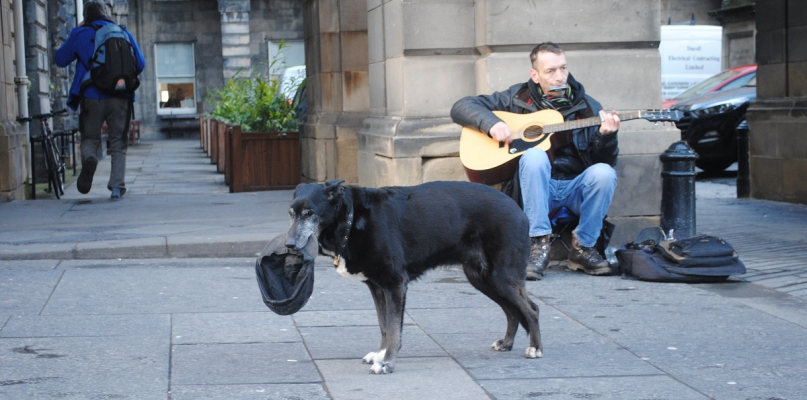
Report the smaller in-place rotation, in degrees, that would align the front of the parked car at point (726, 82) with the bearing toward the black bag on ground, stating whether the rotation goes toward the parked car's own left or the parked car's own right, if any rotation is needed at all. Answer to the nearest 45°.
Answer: approximately 45° to the parked car's own left

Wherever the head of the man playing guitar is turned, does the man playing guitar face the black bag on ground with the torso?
no

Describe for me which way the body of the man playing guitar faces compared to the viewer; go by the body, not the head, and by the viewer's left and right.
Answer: facing the viewer

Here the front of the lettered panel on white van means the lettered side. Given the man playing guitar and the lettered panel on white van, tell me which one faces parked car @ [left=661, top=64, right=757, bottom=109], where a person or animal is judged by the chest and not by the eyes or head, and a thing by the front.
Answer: the lettered panel on white van

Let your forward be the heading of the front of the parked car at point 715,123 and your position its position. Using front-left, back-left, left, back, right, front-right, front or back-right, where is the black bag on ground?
front-left

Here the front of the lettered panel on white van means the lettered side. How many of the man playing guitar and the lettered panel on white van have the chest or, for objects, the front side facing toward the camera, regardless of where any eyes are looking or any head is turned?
2

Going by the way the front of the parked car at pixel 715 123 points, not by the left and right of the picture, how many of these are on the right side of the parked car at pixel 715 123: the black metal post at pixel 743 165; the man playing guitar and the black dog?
0

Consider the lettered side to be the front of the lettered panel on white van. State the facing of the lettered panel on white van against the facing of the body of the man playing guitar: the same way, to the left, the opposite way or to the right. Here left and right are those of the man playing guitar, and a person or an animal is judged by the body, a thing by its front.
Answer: the same way

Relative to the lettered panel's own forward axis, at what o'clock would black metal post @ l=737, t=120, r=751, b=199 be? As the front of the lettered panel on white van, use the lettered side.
The black metal post is roughly at 12 o'clock from the lettered panel on white van.

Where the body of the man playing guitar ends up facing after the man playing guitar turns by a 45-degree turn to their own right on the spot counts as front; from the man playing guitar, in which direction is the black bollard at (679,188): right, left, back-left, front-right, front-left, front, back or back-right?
back

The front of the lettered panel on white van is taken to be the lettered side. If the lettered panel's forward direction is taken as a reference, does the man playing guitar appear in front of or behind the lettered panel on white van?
in front

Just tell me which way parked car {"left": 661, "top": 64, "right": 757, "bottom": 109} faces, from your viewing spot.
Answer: facing the viewer and to the left of the viewer

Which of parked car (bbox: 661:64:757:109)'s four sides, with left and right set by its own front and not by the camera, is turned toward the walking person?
front

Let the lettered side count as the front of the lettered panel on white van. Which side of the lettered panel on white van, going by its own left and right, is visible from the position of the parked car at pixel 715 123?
front

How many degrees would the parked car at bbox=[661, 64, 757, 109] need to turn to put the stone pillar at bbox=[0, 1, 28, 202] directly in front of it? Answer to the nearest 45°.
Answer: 0° — it already faces it
